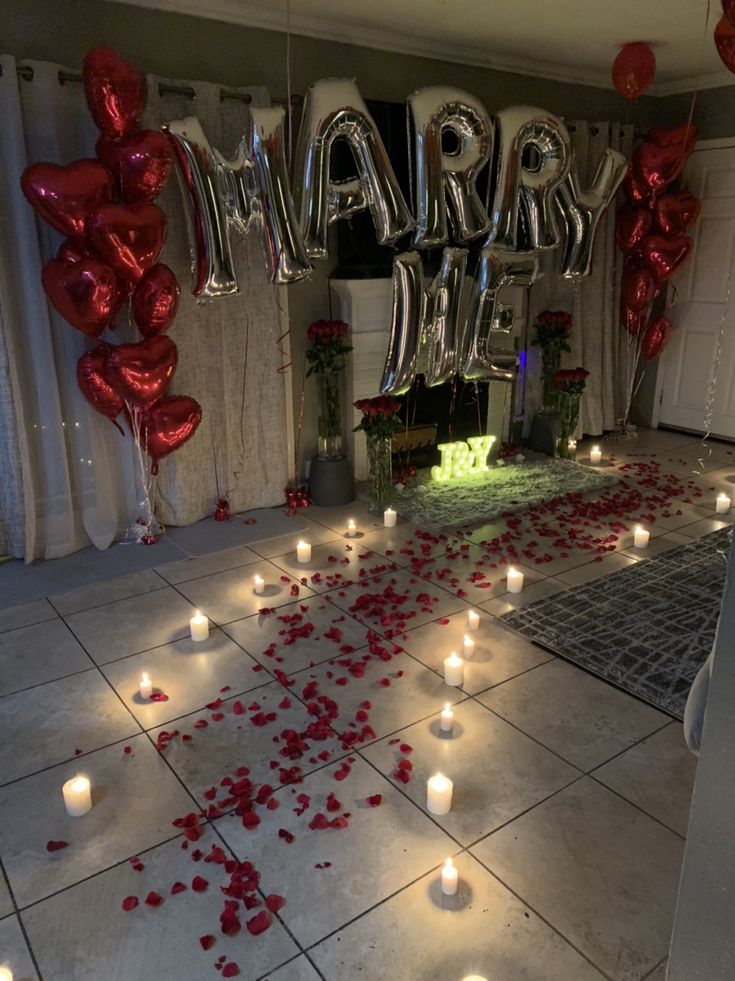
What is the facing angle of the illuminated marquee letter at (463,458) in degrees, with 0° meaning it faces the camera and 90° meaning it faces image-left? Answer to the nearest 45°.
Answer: approximately 315°

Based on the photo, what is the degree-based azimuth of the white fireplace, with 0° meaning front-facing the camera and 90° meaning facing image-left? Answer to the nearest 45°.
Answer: approximately 315°

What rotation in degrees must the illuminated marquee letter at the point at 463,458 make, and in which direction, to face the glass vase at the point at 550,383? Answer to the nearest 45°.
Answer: approximately 90° to its left

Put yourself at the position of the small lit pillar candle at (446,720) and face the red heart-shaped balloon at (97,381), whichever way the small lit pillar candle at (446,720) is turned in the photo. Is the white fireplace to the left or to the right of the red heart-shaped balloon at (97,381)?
right

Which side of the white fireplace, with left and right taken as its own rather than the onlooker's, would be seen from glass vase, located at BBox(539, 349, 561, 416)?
left

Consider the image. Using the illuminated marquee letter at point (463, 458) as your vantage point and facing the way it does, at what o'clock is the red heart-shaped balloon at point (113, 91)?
The red heart-shaped balloon is roughly at 3 o'clock from the illuminated marquee letter.

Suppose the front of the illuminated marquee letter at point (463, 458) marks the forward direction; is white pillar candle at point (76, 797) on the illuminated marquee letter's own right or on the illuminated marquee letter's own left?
on the illuminated marquee letter's own right

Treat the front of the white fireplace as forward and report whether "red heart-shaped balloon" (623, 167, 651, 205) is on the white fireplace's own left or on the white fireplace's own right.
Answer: on the white fireplace's own left
